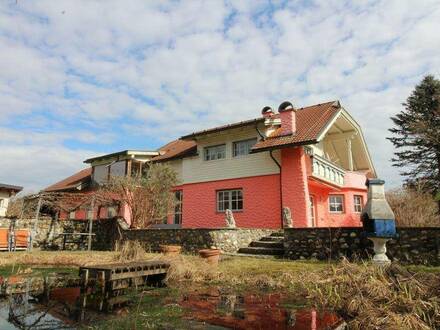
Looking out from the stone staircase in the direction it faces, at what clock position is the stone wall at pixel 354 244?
The stone wall is roughly at 9 o'clock from the stone staircase.

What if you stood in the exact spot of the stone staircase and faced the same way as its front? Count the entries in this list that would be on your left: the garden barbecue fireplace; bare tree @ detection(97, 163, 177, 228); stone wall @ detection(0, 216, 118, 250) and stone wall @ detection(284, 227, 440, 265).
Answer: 2

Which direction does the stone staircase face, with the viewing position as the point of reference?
facing the viewer and to the left of the viewer

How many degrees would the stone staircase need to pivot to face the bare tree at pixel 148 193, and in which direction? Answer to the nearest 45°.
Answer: approximately 45° to its right

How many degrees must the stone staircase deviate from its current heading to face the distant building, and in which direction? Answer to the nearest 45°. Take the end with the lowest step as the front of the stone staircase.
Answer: approximately 90° to its right

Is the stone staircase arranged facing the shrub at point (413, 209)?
no

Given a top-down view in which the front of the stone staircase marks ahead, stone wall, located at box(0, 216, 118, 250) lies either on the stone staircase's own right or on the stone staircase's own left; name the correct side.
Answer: on the stone staircase's own right

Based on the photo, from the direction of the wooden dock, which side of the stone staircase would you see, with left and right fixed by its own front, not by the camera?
front

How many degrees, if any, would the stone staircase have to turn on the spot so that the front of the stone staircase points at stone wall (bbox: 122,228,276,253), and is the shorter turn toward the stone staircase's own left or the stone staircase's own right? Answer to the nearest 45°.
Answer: approximately 45° to the stone staircase's own right

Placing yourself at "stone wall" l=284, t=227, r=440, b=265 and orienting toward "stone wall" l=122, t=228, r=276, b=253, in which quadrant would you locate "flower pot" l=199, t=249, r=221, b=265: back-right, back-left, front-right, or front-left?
front-left

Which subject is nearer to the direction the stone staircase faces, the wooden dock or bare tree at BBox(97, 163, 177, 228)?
the wooden dock

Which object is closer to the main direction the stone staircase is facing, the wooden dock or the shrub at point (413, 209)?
the wooden dock

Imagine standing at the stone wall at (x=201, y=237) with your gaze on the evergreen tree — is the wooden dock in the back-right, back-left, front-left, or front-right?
back-right
